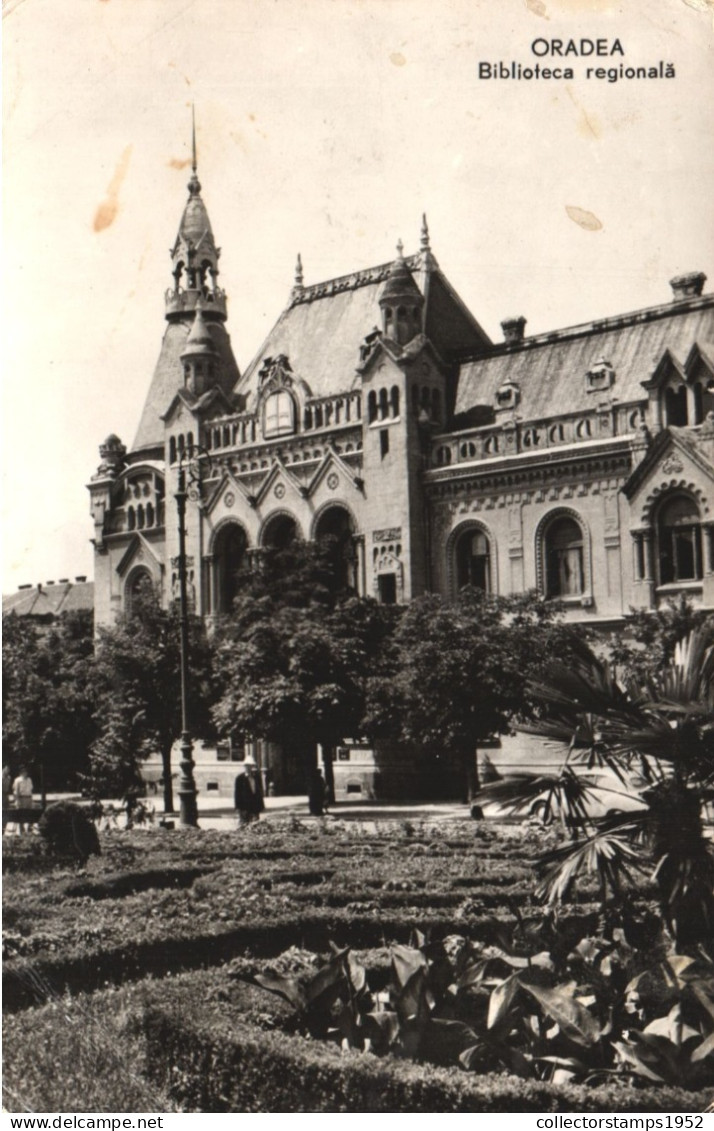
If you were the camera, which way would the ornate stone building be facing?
facing the viewer and to the left of the viewer

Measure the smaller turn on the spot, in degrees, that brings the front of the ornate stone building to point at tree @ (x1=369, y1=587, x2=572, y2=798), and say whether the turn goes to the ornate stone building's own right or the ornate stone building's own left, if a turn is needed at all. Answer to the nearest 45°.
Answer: approximately 45° to the ornate stone building's own left

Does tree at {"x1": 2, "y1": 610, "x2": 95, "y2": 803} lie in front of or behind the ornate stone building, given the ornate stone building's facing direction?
in front

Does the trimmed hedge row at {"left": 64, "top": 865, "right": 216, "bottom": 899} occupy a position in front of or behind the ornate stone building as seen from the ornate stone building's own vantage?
in front

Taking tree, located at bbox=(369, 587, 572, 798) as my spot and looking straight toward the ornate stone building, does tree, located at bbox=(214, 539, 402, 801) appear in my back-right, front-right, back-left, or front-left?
front-left

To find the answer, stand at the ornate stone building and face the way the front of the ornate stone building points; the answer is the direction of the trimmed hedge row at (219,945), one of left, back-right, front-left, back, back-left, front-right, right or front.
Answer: front-left

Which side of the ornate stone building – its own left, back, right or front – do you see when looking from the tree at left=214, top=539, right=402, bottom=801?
front

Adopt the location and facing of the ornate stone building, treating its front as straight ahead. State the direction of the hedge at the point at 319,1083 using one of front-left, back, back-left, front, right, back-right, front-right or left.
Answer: front-left

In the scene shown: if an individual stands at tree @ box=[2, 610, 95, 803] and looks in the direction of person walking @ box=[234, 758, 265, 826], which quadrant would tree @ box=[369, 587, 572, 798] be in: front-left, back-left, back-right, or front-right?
front-left

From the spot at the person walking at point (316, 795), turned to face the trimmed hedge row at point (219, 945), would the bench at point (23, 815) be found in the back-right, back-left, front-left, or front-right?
front-right

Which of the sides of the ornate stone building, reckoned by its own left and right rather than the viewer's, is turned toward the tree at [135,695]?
front

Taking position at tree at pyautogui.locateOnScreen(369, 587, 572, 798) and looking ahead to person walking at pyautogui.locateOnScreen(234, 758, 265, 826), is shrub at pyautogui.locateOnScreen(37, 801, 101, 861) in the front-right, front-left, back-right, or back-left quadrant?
front-left
